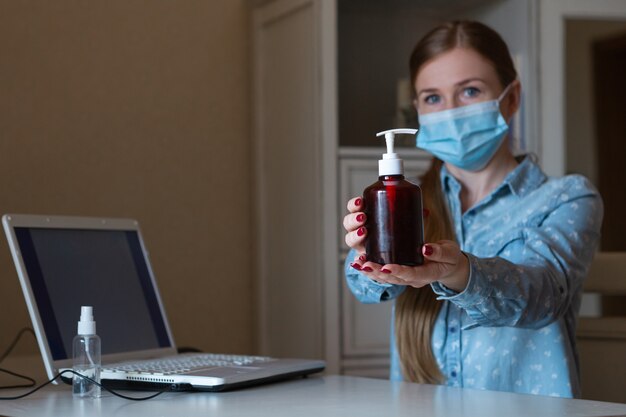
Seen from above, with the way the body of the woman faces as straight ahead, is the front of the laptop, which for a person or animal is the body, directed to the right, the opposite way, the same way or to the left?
to the left

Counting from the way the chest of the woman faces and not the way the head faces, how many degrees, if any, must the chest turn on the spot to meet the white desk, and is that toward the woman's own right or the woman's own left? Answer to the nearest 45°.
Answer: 0° — they already face it

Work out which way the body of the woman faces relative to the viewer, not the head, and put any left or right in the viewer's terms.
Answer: facing the viewer and to the left of the viewer

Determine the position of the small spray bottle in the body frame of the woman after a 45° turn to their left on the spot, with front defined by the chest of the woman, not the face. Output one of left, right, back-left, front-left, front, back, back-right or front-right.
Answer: front-right

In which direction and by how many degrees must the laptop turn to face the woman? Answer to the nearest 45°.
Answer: approximately 45° to its left

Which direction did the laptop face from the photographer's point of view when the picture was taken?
facing the viewer and to the right of the viewer

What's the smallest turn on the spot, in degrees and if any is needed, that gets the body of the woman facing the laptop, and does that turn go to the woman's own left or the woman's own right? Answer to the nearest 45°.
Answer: approximately 45° to the woman's own right

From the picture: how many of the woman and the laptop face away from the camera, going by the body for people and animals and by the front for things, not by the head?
0
